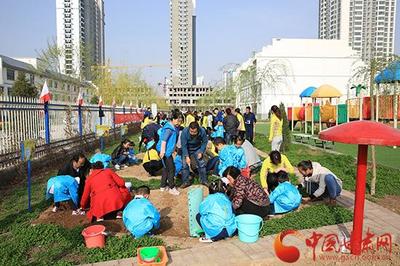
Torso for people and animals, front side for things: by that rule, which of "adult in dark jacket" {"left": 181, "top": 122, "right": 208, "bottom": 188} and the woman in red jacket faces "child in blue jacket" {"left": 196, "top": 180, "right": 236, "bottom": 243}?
the adult in dark jacket

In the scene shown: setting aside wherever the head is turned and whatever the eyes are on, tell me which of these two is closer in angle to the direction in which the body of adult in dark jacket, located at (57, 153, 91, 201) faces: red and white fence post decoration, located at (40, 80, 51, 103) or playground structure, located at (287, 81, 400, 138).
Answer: the playground structure

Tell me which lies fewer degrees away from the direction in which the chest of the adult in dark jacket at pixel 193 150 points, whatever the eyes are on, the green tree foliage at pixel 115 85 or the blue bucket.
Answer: the blue bucket

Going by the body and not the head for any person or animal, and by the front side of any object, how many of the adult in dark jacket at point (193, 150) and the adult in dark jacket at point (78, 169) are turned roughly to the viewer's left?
0

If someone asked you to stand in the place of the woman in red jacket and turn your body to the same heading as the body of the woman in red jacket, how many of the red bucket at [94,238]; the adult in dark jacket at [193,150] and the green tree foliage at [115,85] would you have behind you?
1

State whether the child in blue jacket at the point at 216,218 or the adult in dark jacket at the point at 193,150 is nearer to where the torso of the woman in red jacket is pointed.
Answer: the adult in dark jacket

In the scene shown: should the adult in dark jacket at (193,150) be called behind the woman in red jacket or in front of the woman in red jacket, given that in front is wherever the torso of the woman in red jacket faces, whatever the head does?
in front

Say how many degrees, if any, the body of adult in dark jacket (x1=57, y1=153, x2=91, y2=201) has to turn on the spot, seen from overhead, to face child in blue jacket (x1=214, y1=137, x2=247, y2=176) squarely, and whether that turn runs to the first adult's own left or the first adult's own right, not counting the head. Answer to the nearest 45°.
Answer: approximately 45° to the first adult's own left

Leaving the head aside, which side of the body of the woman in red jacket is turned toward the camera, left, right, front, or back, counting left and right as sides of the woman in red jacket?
back

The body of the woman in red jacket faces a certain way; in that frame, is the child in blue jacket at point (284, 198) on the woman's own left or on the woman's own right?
on the woman's own right

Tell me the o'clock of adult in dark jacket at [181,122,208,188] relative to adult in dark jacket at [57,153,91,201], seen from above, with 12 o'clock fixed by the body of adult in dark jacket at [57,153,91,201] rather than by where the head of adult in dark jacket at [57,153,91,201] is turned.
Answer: adult in dark jacket at [181,122,208,188] is roughly at 10 o'clock from adult in dark jacket at [57,153,91,201].
